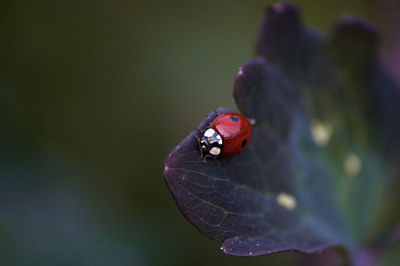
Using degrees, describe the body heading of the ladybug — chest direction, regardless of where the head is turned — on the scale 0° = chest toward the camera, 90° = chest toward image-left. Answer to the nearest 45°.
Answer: approximately 45°
